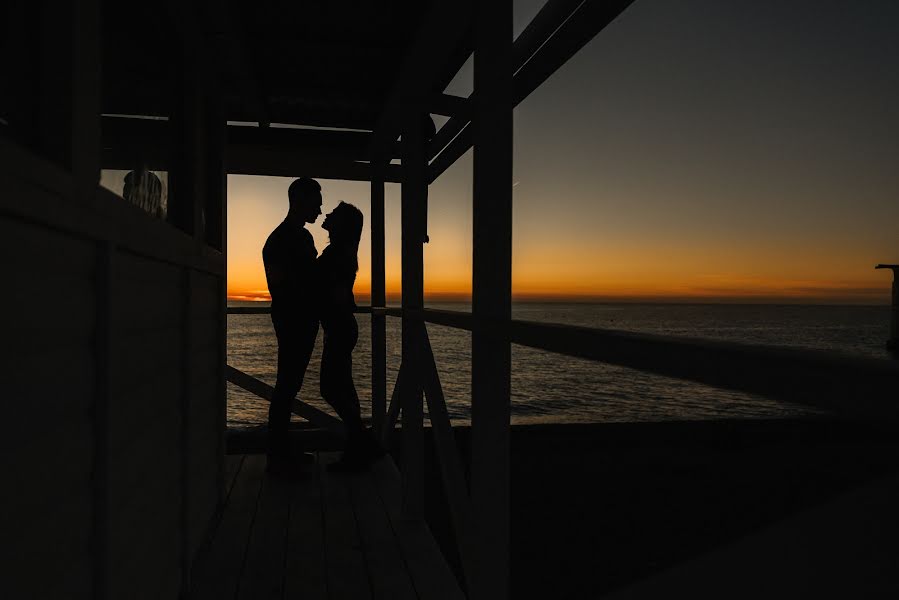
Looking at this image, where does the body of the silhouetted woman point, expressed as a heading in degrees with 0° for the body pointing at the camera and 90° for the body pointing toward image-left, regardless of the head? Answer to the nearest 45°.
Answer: approximately 90°

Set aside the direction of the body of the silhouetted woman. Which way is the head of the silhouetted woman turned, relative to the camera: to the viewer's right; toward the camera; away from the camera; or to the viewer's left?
to the viewer's left

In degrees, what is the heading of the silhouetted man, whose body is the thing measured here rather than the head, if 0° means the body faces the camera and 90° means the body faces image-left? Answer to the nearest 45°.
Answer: approximately 270°

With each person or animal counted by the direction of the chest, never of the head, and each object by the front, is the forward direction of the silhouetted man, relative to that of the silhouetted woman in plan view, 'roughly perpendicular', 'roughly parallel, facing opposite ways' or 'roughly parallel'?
roughly parallel, facing opposite ways

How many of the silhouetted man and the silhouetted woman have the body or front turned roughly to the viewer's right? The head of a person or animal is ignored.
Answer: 1

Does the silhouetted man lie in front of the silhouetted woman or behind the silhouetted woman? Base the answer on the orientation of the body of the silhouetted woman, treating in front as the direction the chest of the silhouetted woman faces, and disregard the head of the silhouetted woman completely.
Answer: in front

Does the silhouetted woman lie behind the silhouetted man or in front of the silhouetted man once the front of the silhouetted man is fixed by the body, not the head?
in front

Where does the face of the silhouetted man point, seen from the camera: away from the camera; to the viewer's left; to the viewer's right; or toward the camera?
to the viewer's right
